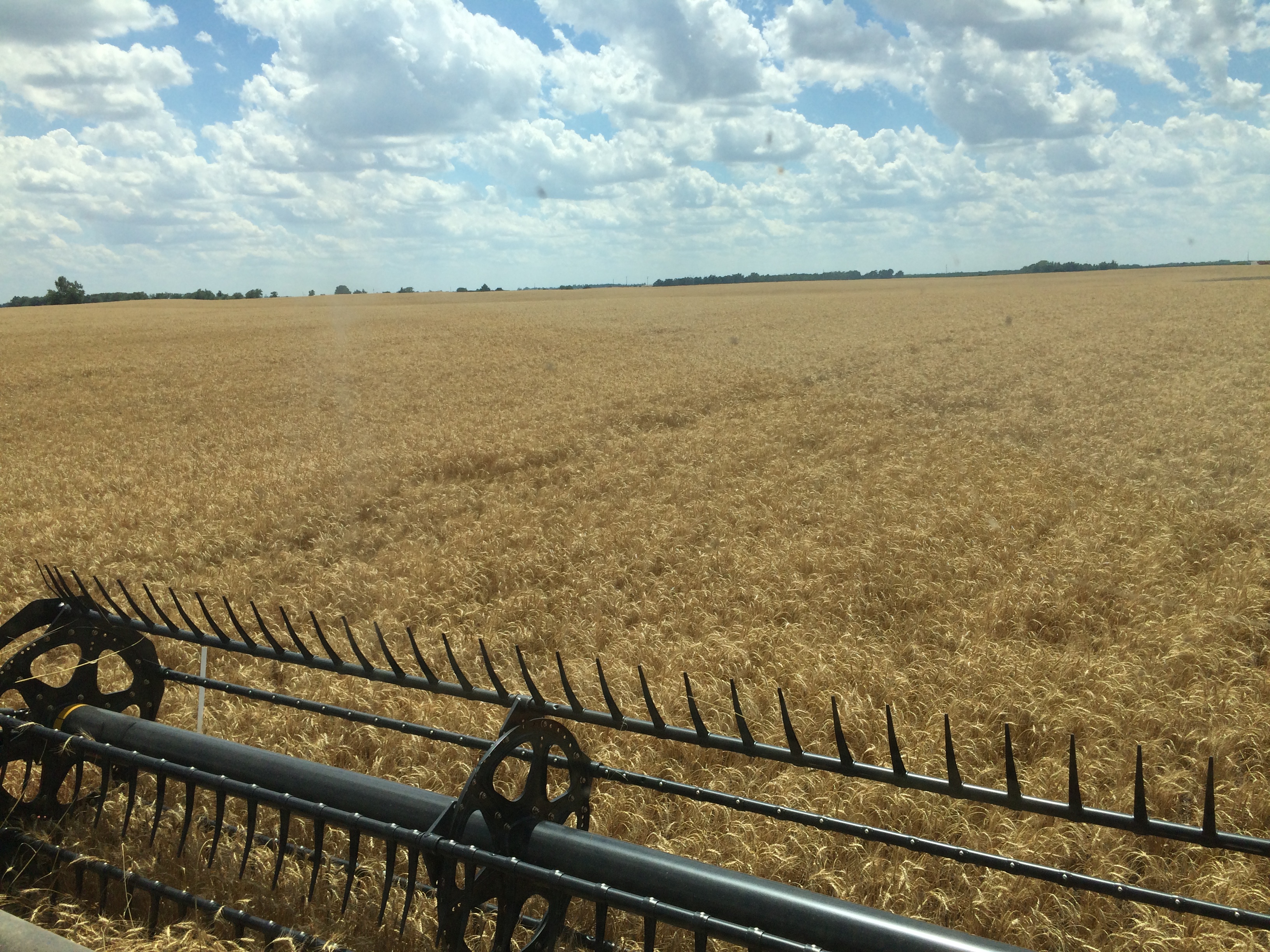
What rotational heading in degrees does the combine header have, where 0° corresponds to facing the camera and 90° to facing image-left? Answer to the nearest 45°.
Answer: approximately 225°
